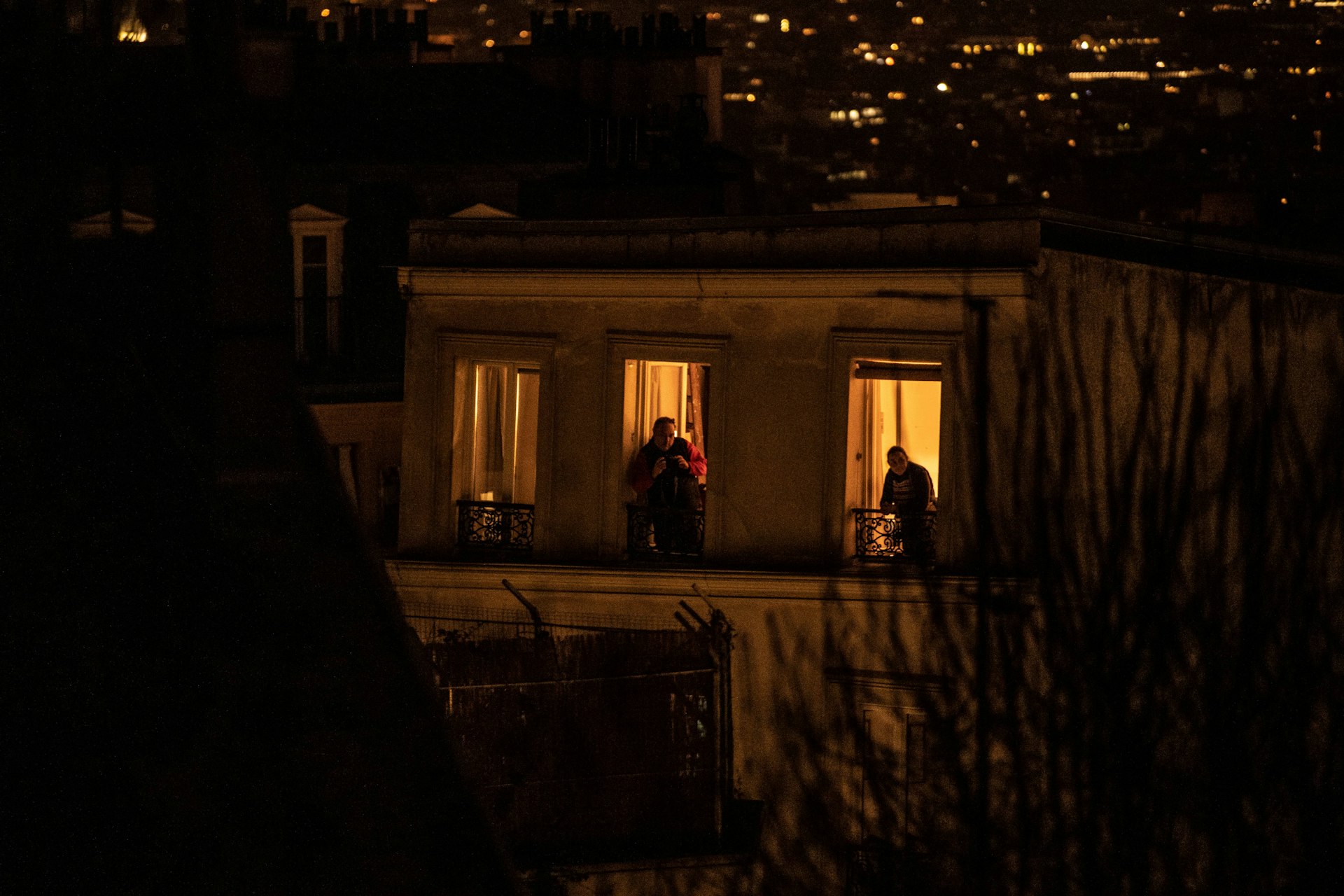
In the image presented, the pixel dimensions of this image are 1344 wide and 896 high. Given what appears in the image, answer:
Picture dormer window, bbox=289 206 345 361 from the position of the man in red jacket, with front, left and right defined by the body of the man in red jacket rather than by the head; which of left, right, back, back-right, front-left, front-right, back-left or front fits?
back-right

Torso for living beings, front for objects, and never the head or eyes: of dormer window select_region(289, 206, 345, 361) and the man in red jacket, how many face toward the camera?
2

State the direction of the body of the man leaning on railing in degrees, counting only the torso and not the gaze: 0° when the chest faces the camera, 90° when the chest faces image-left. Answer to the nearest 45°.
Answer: approximately 45°

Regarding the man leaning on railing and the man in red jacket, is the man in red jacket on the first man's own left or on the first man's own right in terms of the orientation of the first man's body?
on the first man's own right

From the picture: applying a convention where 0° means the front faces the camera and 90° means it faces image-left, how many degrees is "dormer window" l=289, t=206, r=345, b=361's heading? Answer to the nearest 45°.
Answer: approximately 0°

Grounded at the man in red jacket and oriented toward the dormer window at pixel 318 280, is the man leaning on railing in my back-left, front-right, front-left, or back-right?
back-right

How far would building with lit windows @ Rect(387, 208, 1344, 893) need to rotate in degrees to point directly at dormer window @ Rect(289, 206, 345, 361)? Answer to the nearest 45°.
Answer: approximately 135° to its right

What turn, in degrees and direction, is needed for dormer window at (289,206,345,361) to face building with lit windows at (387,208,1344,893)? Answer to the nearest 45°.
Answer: approximately 45° to its left
